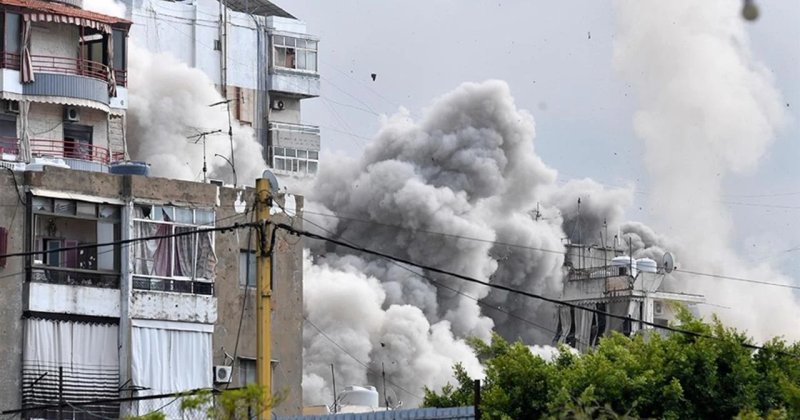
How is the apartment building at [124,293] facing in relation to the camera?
toward the camera

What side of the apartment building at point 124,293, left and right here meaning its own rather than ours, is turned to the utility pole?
front
